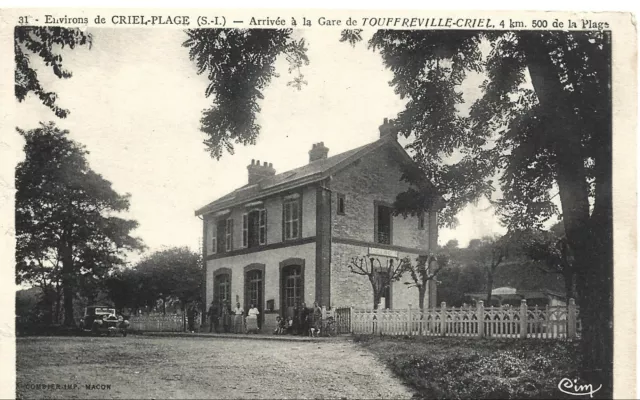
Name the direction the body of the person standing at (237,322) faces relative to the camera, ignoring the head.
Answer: toward the camera

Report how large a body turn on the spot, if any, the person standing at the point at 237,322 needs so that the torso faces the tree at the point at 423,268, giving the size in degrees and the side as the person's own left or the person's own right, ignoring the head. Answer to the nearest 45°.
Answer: approximately 45° to the person's own left

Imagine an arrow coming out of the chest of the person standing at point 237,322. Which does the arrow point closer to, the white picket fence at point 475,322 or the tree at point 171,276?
the white picket fence
